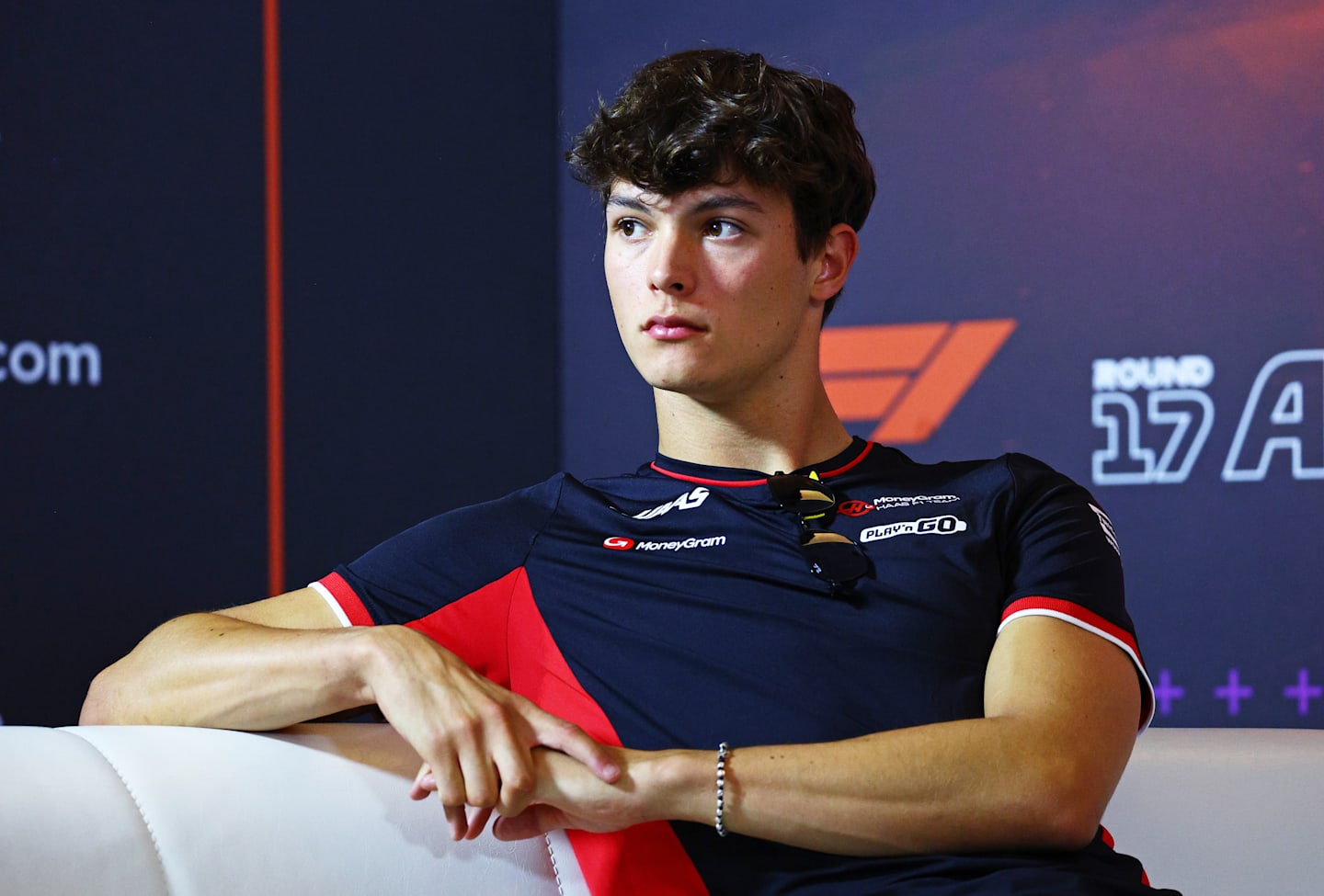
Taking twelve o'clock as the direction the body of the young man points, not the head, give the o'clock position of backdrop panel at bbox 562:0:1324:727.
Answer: The backdrop panel is roughly at 7 o'clock from the young man.

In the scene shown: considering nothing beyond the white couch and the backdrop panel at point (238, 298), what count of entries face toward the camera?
2

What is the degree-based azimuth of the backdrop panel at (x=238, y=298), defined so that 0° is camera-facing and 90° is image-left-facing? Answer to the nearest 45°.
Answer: approximately 0°

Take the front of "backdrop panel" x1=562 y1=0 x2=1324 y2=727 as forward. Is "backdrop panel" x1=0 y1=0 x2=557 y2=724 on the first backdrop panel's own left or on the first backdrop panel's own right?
on the first backdrop panel's own right

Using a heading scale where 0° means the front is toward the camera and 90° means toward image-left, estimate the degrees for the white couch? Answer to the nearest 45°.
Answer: approximately 0°

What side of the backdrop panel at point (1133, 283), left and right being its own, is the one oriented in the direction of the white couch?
front

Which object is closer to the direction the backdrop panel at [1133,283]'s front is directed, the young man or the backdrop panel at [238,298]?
the young man

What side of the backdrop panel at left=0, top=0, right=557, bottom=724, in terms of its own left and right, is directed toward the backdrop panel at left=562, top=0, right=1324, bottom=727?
left

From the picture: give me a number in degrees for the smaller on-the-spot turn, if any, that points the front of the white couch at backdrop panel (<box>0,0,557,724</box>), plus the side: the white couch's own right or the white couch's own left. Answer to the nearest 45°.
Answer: approximately 180°

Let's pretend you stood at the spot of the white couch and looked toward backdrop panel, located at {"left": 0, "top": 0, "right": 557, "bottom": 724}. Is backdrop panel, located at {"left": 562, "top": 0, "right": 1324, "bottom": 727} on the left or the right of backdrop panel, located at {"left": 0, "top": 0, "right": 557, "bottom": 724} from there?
right

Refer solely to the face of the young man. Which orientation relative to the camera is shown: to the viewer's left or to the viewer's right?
to the viewer's left

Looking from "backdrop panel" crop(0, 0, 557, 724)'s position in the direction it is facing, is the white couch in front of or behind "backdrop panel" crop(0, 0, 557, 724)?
in front
